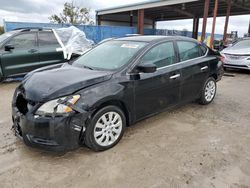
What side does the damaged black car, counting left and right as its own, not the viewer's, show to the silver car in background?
back

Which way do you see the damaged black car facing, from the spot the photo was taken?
facing the viewer and to the left of the viewer

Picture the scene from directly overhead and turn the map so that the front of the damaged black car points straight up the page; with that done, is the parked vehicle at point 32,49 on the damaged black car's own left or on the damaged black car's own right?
on the damaged black car's own right

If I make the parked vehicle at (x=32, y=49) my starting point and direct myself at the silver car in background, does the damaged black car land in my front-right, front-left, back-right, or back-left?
front-right

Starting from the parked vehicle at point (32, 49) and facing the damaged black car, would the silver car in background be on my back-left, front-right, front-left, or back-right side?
front-left

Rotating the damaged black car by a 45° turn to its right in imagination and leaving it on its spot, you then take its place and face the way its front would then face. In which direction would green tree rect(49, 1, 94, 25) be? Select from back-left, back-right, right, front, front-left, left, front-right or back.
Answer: right
